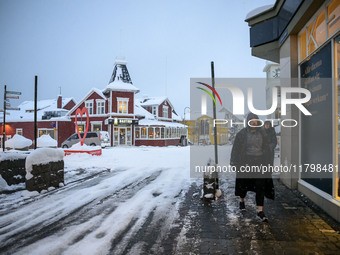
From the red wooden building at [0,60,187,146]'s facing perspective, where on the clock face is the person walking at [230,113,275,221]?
The person walking is roughly at 12 o'clock from the red wooden building.

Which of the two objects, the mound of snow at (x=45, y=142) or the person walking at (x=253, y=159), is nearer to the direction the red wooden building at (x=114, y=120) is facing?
the person walking

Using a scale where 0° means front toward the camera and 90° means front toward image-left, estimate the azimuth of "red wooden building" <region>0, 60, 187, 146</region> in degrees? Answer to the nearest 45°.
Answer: approximately 0°

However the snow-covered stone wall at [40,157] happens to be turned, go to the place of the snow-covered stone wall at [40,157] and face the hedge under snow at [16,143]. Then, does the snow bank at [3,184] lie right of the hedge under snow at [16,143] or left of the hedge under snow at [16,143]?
left

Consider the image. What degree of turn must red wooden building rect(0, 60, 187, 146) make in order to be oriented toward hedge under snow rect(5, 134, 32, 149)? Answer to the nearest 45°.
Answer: approximately 45° to its right

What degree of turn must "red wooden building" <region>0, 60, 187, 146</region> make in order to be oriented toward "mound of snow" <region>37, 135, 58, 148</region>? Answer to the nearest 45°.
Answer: approximately 45° to its right

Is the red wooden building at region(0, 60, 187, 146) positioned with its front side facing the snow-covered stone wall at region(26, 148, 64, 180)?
yes
